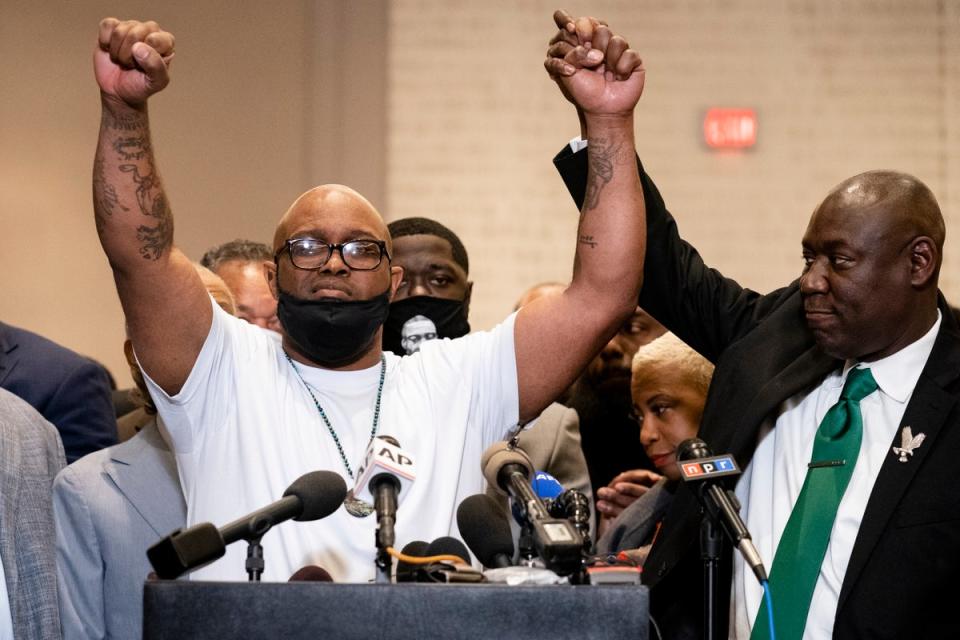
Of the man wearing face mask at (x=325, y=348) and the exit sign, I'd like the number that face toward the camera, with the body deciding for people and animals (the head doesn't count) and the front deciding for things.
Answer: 2

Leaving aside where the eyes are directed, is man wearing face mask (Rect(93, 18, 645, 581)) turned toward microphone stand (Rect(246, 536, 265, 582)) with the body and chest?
yes

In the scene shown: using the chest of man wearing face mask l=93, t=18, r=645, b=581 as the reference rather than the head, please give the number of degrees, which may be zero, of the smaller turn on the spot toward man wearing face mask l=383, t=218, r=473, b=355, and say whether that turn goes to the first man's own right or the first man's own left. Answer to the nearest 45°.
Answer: approximately 180°

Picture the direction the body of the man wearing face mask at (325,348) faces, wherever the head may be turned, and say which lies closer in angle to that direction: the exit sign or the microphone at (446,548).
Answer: the microphone

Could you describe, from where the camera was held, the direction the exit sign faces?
facing the viewer

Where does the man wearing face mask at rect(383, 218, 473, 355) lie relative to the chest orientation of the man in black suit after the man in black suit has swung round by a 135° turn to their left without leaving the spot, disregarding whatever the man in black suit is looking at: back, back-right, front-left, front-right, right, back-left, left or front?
back-left

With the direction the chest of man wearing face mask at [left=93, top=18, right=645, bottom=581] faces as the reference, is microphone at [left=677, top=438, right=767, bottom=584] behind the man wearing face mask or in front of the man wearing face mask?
in front

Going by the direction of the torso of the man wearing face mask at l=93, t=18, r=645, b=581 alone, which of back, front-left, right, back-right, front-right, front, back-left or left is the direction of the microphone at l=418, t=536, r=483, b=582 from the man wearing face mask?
front

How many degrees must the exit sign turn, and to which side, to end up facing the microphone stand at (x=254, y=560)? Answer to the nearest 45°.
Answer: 0° — it already faces it

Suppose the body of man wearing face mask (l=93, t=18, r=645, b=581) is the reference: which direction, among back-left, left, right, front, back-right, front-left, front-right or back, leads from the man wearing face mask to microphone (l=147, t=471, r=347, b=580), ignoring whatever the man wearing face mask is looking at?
front

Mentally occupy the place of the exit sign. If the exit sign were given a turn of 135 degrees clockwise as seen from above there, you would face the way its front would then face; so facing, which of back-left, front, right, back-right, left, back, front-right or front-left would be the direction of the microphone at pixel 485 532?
back-left

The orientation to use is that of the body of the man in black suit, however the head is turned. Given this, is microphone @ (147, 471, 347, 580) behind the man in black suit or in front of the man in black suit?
in front
